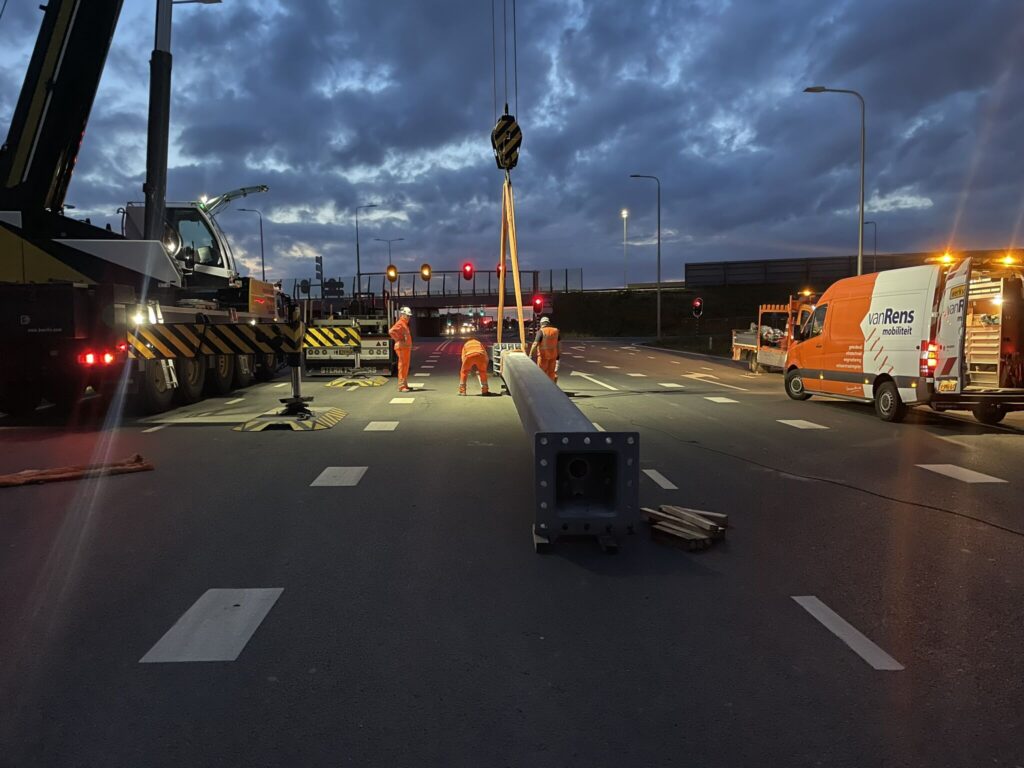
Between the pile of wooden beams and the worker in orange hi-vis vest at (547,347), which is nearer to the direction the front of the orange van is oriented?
the worker in orange hi-vis vest

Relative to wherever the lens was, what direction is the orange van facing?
facing away from the viewer and to the left of the viewer

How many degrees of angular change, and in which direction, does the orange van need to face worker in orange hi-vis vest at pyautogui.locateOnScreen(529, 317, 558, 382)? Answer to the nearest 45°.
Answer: approximately 45° to its left

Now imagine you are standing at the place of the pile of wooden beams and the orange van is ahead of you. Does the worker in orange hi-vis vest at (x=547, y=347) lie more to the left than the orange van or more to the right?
left

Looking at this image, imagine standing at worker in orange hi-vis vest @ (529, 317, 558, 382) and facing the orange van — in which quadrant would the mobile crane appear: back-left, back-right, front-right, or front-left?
back-right

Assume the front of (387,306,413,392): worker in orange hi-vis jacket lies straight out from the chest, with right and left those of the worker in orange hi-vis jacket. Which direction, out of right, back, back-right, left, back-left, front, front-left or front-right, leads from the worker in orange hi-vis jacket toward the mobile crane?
back-right

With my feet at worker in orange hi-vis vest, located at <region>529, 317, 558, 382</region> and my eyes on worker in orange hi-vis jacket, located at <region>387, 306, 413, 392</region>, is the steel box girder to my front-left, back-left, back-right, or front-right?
front-left

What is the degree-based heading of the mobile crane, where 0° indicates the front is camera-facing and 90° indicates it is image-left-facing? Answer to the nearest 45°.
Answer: approximately 225°
